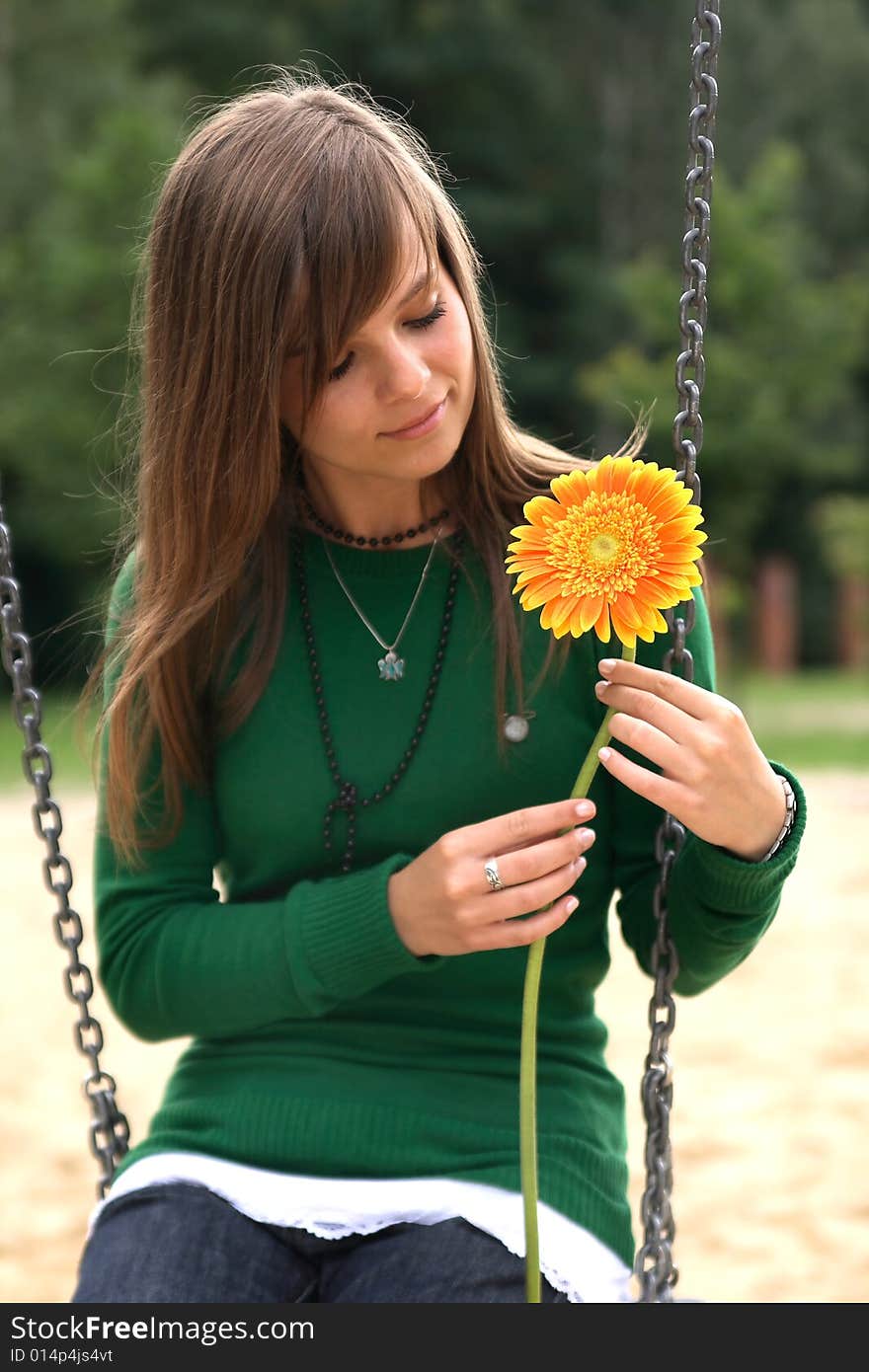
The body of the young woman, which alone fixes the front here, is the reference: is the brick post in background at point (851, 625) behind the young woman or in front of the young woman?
behind

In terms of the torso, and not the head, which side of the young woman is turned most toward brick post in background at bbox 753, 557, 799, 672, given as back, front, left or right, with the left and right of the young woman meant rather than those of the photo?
back

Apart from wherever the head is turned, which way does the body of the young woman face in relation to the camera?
toward the camera

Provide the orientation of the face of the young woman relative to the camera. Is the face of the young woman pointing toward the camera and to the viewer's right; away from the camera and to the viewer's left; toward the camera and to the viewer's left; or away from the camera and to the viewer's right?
toward the camera and to the viewer's right
